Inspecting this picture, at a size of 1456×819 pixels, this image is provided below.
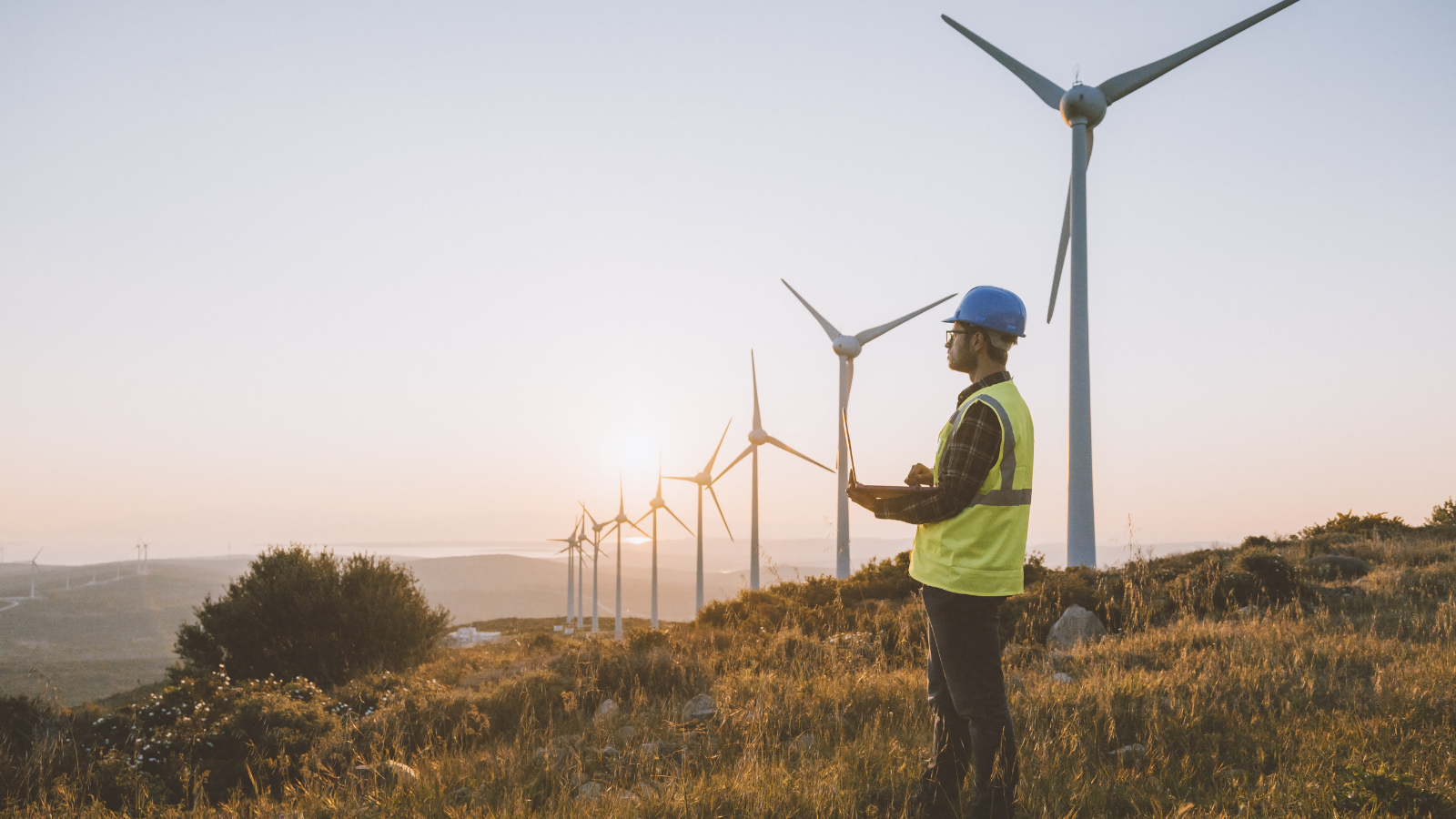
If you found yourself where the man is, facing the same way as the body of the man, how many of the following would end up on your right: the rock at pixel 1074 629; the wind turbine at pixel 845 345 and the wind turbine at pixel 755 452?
3

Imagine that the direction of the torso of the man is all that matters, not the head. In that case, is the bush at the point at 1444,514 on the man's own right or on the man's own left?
on the man's own right

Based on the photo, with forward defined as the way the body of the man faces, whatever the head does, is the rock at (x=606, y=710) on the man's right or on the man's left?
on the man's right

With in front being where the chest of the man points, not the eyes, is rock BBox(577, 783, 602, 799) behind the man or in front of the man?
in front

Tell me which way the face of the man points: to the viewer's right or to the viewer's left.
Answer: to the viewer's left

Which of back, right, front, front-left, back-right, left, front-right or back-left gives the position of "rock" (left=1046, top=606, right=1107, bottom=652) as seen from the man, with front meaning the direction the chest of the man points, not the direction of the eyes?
right

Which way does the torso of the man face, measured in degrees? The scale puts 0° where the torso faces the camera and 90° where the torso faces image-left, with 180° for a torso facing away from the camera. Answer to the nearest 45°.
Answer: approximately 90°

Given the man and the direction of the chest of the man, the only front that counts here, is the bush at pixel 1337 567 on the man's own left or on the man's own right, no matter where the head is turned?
on the man's own right

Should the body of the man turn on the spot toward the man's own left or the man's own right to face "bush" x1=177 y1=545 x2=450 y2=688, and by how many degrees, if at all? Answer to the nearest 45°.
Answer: approximately 45° to the man's own right

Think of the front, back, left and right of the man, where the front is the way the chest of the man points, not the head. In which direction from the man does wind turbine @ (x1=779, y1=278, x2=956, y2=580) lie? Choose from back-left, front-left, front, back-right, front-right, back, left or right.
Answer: right
